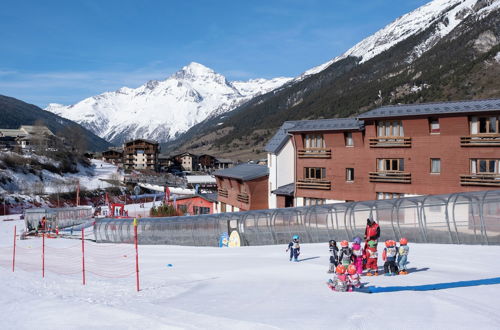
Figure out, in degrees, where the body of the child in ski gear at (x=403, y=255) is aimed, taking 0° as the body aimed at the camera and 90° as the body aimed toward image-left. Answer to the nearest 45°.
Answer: approximately 45°

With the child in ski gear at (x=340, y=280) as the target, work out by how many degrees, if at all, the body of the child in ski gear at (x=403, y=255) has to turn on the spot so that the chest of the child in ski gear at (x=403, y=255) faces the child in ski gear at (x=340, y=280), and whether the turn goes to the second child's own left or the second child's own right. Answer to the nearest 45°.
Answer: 0° — they already face them

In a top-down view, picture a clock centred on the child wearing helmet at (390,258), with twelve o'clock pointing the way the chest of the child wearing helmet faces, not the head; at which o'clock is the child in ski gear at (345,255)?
The child in ski gear is roughly at 9 o'clock from the child wearing helmet.

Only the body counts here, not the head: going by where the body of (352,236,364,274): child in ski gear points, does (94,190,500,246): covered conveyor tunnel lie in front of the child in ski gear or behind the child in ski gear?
behind
